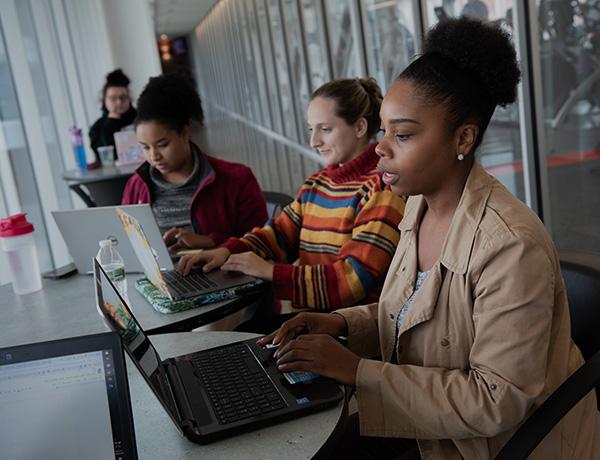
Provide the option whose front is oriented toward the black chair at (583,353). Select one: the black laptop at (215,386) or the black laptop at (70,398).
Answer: the black laptop at (215,386)

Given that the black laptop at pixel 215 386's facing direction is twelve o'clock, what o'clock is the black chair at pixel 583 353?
The black chair is roughly at 12 o'clock from the black laptop.

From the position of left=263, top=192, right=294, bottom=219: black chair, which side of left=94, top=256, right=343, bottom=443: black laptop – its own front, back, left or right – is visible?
left

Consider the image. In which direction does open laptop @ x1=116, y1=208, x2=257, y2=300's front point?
to the viewer's right

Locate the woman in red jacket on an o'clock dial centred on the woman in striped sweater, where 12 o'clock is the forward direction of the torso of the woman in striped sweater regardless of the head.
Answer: The woman in red jacket is roughly at 3 o'clock from the woman in striped sweater.

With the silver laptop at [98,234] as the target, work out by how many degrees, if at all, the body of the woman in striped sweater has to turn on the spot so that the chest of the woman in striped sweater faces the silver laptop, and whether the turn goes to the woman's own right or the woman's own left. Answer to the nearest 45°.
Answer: approximately 45° to the woman's own right

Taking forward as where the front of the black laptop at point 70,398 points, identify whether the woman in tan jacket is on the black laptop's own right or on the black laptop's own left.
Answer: on the black laptop's own left

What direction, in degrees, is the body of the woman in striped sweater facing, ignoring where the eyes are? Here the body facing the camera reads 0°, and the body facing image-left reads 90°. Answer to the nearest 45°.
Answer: approximately 45°

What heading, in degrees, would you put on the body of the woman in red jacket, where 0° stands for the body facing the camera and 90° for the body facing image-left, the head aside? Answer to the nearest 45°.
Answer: approximately 45°

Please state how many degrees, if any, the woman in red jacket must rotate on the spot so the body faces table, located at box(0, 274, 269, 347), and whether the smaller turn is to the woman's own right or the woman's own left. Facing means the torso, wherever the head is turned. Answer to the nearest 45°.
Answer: approximately 45° to the woman's own left

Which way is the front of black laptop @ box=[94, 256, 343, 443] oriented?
to the viewer's right

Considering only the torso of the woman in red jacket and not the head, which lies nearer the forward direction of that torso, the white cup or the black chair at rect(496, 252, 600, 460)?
the black chair

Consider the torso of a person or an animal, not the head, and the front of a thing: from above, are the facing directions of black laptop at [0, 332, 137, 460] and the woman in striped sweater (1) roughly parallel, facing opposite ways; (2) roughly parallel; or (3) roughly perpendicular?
roughly perpendicular
